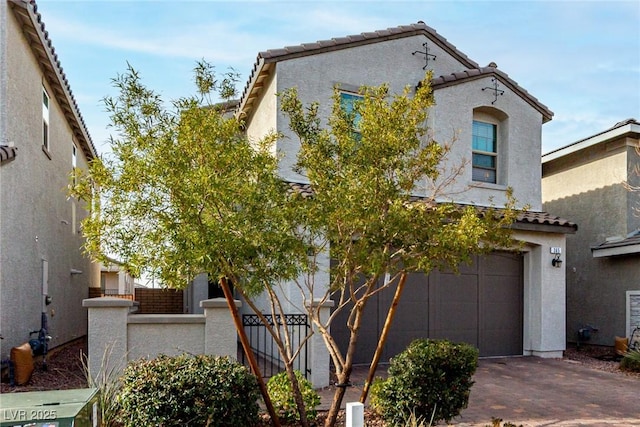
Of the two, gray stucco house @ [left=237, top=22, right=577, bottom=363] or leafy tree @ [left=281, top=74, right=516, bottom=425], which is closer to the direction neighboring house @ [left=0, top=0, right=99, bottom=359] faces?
the leafy tree

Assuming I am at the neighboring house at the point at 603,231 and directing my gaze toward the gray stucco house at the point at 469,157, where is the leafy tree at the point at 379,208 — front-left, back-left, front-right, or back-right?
front-left

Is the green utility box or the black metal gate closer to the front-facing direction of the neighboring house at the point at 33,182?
the green utility box

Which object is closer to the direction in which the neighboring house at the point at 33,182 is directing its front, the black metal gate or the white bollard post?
the white bollard post

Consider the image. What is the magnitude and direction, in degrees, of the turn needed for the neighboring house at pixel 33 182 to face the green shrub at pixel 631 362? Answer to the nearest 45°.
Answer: approximately 90° to its left

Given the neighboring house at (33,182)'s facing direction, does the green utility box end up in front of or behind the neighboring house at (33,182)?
in front

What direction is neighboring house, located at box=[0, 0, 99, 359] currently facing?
toward the camera
